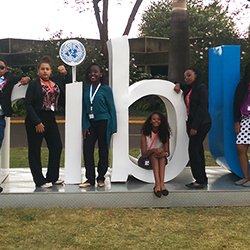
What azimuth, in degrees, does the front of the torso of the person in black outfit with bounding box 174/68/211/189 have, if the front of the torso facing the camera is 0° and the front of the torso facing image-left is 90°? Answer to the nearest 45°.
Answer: approximately 45°

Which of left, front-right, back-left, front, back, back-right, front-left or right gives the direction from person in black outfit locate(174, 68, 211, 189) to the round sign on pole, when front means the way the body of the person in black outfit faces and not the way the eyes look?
front-right

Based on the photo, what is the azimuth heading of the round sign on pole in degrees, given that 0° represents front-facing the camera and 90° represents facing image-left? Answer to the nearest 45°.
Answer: approximately 0°

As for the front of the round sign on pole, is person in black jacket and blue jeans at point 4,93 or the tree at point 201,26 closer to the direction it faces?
the person in black jacket and blue jeans

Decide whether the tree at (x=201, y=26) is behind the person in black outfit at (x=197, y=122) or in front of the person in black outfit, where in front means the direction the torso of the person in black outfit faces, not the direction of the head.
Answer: behind

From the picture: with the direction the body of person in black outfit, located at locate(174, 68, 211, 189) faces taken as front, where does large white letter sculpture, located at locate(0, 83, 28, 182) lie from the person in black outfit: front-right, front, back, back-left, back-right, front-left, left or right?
front-right

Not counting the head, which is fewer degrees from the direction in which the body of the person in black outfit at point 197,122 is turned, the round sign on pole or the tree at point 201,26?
the round sign on pole

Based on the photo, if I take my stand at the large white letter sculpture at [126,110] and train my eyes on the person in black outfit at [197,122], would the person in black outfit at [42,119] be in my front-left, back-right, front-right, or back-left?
back-right

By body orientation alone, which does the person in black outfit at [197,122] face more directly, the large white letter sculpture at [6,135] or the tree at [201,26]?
the large white letter sculpture

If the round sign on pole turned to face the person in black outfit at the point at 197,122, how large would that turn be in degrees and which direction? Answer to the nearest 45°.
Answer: approximately 90° to its left

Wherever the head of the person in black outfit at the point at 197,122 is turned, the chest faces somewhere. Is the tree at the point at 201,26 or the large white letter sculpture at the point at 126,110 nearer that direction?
the large white letter sculpture

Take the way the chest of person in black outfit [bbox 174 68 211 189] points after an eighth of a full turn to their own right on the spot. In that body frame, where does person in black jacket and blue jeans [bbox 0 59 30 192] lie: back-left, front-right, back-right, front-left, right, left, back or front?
front

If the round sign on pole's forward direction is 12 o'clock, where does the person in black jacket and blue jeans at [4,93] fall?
The person in black jacket and blue jeans is roughly at 2 o'clock from the round sign on pole.

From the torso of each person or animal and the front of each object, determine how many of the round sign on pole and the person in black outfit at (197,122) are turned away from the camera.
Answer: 0
